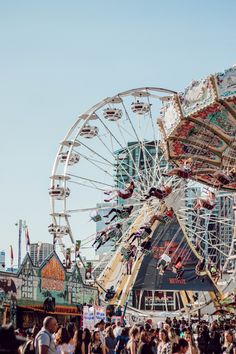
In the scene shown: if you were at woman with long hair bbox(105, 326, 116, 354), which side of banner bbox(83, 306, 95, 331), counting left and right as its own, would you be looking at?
front

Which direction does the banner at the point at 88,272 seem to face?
toward the camera

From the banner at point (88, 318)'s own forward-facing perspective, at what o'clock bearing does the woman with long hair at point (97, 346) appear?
The woman with long hair is roughly at 12 o'clock from the banner.

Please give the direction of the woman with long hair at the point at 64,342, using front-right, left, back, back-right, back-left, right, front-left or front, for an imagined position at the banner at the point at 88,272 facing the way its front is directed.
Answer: front

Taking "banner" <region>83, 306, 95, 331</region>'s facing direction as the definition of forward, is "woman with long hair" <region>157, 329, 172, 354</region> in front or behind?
in front

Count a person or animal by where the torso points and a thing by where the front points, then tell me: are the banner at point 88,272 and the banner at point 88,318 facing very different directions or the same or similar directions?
same or similar directions

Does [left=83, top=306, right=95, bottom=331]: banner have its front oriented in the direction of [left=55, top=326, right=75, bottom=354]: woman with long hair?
yes

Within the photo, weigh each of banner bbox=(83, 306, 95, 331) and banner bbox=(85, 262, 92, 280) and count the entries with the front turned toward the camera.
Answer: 2

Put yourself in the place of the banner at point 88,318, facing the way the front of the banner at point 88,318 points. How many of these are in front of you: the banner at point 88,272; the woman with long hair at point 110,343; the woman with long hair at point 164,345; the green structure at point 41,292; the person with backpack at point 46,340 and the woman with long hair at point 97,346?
4

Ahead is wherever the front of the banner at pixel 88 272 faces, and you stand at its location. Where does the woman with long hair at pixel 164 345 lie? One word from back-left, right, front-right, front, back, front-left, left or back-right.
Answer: front

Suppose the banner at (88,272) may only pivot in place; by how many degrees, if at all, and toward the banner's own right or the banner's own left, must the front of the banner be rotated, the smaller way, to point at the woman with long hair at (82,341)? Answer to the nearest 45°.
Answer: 0° — it already faces them

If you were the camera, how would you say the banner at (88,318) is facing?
facing the viewer

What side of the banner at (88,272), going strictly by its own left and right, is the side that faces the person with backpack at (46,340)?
front

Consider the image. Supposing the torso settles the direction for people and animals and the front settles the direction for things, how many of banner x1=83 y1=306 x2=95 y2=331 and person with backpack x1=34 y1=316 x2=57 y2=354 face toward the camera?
1
